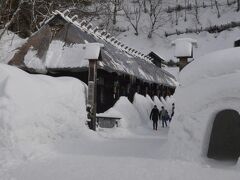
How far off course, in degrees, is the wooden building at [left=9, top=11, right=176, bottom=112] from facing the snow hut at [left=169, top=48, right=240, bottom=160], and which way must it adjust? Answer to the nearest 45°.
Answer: approximately 45° to its right

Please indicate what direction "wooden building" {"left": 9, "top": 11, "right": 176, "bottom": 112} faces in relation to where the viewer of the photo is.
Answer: facing the viewer and to the right of the viewer

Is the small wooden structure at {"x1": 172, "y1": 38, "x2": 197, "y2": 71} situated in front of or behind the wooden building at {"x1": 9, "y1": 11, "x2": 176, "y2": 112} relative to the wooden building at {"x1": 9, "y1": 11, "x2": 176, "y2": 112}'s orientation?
in front

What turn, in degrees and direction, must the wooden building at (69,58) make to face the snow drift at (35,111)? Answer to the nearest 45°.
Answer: approximately 45° to its right

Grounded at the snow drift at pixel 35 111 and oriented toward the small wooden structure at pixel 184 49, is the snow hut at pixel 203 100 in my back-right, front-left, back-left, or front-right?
front-right
